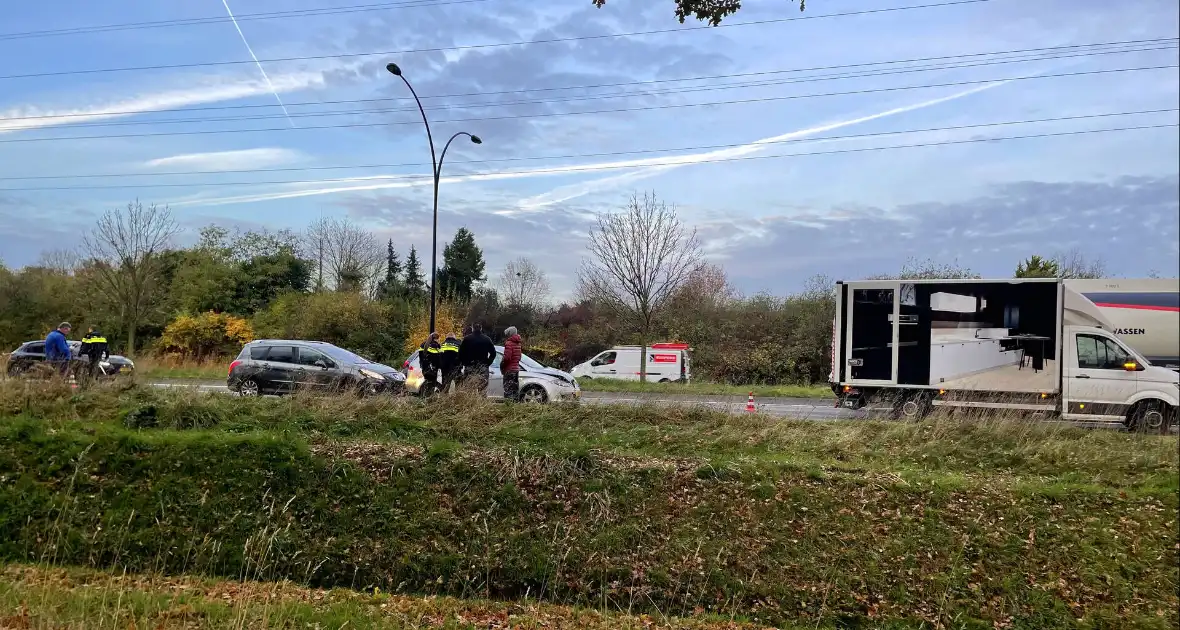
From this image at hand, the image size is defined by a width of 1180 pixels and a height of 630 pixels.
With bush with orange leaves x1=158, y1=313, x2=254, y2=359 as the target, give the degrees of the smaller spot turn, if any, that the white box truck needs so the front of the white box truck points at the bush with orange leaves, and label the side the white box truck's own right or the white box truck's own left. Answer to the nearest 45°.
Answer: approximately 180°

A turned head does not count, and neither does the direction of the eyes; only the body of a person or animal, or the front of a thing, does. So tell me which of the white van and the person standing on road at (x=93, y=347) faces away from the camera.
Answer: the person standing on road

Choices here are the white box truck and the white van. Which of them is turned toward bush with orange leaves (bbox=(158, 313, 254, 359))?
the white van

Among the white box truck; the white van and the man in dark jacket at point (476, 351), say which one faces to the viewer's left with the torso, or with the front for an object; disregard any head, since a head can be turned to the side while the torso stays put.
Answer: the white van

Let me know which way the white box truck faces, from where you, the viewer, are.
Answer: facing to the right of the viewer

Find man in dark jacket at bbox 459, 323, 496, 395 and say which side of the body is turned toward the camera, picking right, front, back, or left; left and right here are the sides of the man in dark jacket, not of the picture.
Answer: back

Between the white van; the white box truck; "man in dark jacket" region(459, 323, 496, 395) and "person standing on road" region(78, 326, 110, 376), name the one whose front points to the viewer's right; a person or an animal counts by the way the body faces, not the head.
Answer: the white box truck

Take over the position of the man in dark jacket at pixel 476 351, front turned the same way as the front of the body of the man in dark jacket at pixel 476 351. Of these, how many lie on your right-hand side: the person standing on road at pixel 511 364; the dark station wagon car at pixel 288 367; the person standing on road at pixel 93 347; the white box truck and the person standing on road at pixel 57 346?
2

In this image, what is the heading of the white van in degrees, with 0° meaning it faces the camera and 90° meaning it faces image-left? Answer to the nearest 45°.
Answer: approximately 90°

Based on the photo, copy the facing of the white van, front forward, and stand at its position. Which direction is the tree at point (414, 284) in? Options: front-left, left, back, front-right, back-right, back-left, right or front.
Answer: front-right

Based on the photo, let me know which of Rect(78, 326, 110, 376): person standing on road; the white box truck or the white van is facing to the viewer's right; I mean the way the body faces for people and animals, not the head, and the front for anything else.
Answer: the white box truck

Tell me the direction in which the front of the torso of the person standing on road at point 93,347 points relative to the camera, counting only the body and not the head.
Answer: away from the camera
